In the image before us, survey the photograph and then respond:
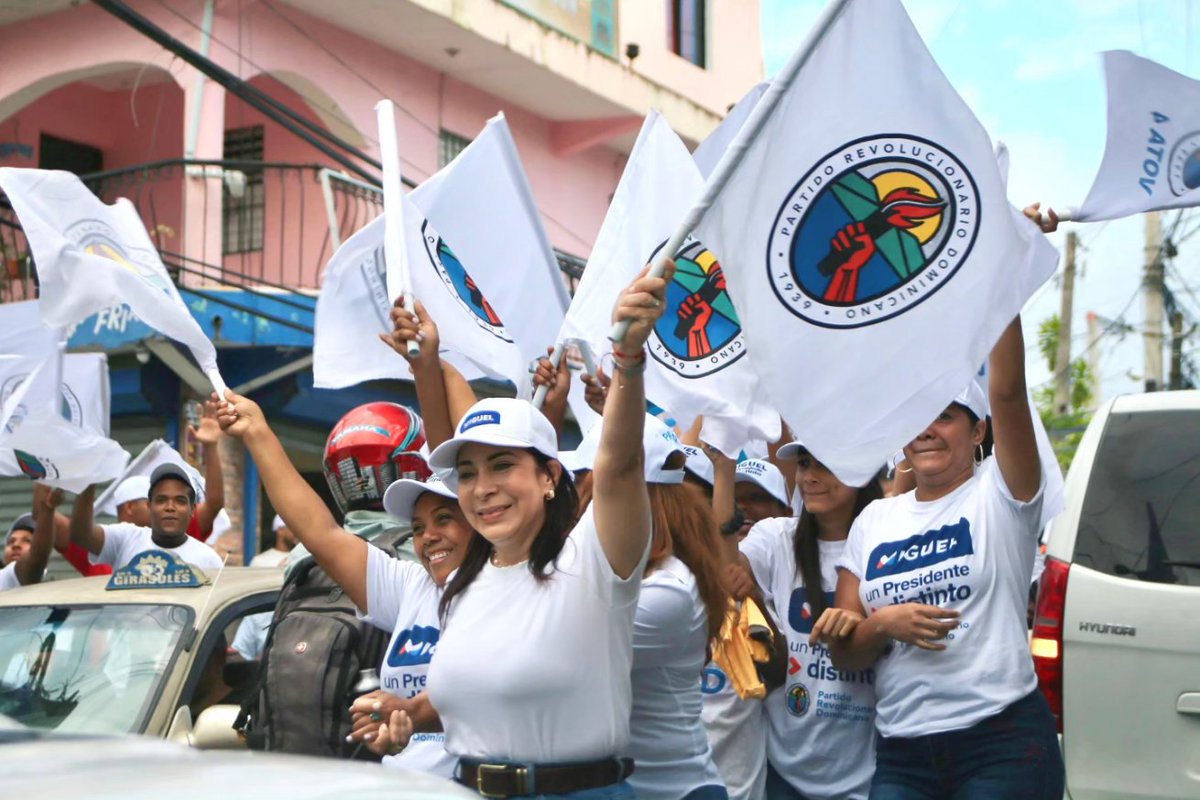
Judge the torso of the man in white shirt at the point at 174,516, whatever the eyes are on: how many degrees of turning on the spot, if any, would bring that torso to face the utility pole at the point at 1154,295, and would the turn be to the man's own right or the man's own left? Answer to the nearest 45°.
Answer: approximately 135° to the man's own left

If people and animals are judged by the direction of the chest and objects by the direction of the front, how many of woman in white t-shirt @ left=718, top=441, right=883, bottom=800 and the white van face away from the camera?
1

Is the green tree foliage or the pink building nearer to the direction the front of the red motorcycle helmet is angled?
the green tree foliage

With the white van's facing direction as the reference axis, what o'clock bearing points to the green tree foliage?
The green tree foliage is roughly at 12 o'clock from the white van.

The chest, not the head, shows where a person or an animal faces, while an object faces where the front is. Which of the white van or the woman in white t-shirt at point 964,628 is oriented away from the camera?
the white van

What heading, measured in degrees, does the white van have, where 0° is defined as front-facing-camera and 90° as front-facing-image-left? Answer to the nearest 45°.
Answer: approximately 180°

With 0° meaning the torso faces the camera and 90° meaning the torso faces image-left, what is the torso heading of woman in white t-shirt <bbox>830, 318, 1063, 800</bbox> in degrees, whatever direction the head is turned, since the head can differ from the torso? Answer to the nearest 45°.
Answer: approximately 45°

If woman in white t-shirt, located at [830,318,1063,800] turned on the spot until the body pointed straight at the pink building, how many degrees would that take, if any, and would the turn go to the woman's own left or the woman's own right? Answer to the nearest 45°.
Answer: approximately 90° to the woman's own right

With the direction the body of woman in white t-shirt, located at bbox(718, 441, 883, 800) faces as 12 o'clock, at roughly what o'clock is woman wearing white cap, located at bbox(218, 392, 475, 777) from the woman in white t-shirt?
The woman wearing white cap is roughly at 2 o'clock from the woman in white t-shirt.
